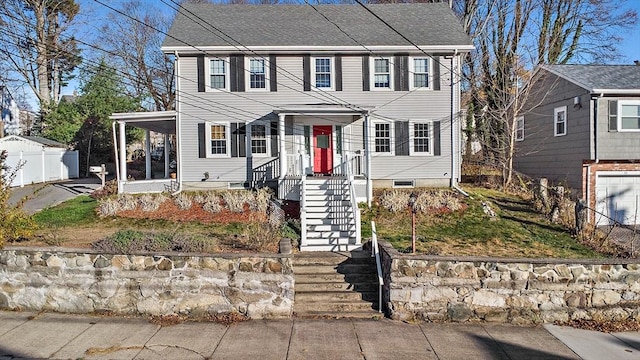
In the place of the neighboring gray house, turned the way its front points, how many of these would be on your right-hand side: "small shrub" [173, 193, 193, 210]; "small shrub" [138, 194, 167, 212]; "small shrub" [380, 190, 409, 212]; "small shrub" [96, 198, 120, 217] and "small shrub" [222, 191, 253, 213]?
5

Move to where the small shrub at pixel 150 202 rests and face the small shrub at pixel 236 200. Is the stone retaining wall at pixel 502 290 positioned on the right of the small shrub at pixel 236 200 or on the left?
right

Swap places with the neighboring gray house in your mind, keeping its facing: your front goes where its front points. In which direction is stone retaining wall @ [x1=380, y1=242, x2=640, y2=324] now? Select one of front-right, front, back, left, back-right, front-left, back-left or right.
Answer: front-right

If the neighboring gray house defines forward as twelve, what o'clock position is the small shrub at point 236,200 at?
The small shrub is roughly at 3 o'clock from the neighboring gray house.

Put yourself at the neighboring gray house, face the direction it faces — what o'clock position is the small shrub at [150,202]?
The small shrub is roughly at 3 o'clock from the neighboring gray house.

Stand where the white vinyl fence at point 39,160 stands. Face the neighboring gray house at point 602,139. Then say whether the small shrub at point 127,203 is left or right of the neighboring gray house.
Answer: right

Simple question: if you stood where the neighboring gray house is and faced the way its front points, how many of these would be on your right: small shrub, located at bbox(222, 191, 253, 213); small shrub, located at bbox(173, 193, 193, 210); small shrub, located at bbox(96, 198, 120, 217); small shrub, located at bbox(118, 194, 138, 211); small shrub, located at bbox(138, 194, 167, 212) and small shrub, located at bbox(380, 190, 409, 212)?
6

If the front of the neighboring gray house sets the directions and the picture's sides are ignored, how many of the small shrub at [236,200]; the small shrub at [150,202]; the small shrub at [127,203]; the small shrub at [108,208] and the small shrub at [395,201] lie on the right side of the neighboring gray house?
5

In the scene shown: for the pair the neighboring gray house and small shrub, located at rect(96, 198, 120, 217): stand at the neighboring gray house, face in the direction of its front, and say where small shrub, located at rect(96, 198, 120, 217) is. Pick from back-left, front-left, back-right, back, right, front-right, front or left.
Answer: right

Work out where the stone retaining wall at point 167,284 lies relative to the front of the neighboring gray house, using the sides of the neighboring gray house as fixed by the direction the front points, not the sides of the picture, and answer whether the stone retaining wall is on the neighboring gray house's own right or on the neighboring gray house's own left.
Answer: on the neighboring gray house's own right

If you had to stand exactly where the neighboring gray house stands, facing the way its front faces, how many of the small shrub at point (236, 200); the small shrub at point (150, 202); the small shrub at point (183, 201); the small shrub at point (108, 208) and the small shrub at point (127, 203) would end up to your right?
5

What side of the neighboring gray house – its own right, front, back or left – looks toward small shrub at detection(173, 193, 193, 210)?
right

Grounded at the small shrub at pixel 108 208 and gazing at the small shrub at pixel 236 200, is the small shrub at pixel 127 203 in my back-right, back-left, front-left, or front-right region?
front-left

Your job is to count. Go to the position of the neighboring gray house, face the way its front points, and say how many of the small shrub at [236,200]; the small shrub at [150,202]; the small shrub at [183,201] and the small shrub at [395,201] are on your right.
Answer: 4

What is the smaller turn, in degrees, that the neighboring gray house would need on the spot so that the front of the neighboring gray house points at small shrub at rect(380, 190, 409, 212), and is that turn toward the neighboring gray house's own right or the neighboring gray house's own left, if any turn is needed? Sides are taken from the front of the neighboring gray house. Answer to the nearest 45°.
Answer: approximately 90° to the neighboring gray house's own right

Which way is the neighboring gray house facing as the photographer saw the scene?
facing the viewer and to the right of the viewer
